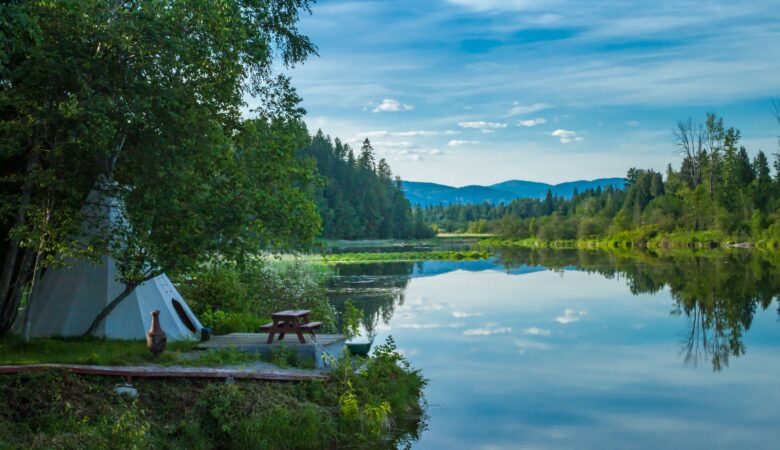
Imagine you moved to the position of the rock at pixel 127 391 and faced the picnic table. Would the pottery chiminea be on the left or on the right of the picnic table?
left

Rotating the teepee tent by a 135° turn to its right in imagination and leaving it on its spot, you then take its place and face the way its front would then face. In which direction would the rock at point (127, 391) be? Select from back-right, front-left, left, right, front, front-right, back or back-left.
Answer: front-left

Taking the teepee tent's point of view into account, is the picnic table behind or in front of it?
in front

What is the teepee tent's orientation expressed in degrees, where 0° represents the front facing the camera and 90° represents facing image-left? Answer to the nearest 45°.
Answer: approximately 270°

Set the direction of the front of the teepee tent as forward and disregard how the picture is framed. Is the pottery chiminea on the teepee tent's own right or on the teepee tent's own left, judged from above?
on the teepee tent's own right

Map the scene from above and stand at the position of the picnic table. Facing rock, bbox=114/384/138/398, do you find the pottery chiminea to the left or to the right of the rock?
right

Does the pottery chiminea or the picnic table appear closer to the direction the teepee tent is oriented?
the picnic table

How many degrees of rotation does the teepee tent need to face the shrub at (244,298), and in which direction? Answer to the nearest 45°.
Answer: approximately 45° to its left
